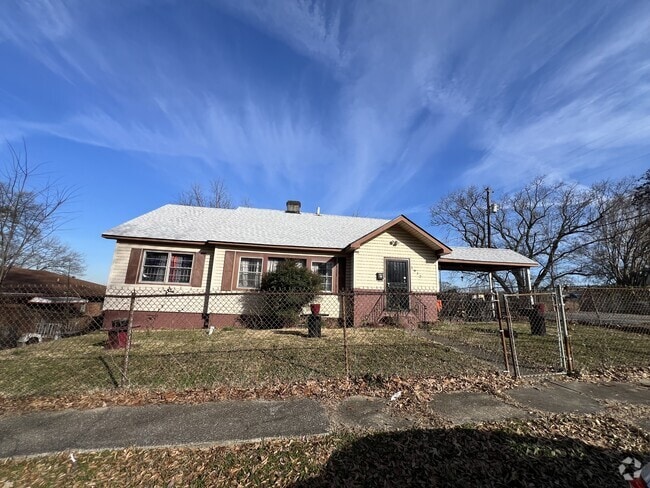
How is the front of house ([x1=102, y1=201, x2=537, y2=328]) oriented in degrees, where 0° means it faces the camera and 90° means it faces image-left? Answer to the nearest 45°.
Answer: approximately 0°

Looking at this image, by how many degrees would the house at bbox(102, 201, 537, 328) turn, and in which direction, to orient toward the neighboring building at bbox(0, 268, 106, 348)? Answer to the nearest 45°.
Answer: approximately 90° to its right

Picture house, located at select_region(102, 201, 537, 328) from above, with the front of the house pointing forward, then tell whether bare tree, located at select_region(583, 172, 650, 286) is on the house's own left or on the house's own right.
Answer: on the house's own left

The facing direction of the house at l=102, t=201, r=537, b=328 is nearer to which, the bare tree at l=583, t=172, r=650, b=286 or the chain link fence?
the chain link fence
